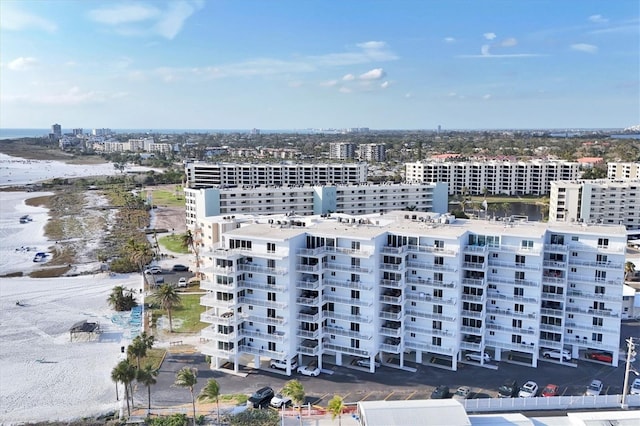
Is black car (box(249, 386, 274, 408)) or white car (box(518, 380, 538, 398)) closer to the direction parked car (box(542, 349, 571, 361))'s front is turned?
the black car

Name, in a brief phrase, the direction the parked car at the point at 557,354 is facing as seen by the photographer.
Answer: facing away from the viewer and to the left of the viewer

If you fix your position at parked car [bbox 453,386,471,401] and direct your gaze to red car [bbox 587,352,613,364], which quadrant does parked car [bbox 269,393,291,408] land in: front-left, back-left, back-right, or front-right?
back-left

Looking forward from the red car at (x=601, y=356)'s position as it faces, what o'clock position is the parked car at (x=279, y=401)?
The parked car is roughly at 9 o'clock from the red car.

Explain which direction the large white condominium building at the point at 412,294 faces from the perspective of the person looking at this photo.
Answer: facing the viewer

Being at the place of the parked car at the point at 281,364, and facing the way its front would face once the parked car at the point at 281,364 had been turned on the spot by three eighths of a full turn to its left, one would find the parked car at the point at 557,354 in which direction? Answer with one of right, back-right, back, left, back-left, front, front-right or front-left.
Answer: left

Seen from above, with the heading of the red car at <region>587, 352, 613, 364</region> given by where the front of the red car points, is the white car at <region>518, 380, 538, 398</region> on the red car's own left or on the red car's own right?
on the red car's own left

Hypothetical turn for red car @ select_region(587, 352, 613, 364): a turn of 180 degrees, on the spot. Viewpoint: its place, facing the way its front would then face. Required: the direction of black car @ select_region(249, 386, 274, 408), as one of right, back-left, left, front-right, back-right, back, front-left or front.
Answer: right

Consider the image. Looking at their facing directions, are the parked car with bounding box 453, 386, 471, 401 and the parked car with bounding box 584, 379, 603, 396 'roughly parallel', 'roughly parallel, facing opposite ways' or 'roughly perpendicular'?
roughly parallel

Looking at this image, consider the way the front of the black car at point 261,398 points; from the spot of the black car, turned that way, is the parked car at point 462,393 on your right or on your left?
on your left

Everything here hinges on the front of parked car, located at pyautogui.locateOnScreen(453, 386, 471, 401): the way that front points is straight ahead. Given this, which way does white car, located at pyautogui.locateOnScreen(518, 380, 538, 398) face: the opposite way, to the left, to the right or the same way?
the same way

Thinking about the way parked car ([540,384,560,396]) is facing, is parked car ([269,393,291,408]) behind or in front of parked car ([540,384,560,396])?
in front

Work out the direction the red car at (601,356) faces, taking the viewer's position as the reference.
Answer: facing away from the viewer and to the left of the viewer

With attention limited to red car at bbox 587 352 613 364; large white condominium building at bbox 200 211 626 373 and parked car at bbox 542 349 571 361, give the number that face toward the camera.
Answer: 1

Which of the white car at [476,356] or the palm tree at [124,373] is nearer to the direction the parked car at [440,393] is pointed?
the palm tree
